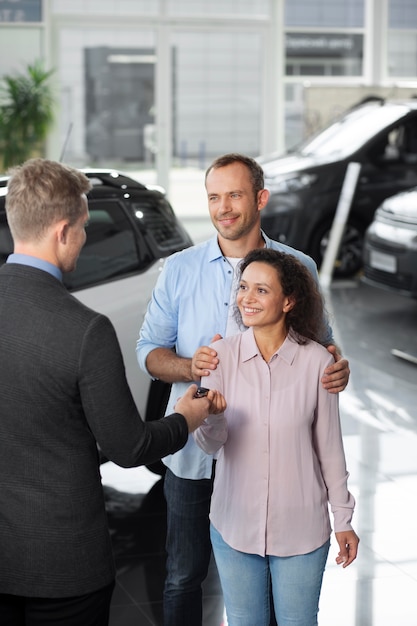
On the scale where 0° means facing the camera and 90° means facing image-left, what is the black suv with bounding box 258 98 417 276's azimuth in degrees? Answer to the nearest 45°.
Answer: approximately 45°

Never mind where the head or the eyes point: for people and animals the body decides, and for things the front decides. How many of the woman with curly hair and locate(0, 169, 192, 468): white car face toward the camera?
1

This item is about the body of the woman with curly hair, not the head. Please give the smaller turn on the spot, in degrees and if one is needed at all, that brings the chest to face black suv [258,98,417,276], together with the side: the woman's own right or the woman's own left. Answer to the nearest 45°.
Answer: approximately 180°

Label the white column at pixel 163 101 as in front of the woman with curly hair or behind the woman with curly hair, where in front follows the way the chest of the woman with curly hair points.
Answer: behind

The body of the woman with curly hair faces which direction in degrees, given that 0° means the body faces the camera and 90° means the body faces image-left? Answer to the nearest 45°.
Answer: approximately 0°

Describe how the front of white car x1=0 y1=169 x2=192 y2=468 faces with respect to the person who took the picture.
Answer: facing away from the viewer and to the left of the viewer

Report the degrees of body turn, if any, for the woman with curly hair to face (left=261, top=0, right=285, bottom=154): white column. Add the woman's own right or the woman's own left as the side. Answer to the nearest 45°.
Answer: approximately 180°

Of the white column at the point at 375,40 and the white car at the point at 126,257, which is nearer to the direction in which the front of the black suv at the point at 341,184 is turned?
the white car

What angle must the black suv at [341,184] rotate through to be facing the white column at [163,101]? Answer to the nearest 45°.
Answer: approximately 90° to its right
